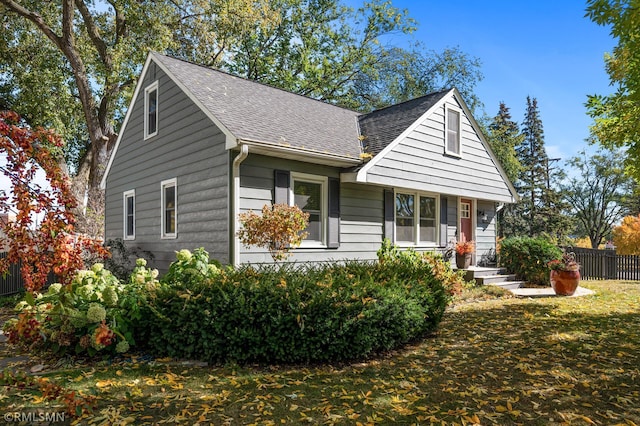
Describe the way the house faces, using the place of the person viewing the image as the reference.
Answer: facing the viewer and to the right of the viewer

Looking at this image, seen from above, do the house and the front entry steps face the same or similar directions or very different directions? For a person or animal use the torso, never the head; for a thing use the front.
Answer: same or similar directions

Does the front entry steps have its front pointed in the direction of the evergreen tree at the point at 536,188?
no

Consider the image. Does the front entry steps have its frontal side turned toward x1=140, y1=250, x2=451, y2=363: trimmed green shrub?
no

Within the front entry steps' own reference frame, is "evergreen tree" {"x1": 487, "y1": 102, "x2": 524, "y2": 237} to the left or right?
on its left

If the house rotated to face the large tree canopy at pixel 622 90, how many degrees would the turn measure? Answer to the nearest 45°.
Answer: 0° — it already faces it

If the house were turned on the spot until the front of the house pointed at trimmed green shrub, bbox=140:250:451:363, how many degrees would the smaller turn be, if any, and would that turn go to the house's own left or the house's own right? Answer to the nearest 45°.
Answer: approximately 45° to the house's own right

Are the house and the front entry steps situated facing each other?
no

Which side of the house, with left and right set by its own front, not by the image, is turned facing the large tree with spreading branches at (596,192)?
left

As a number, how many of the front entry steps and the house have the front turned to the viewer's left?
0

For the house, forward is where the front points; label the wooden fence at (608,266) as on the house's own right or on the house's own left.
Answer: on the house's own left

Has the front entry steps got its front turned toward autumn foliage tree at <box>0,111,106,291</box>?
no

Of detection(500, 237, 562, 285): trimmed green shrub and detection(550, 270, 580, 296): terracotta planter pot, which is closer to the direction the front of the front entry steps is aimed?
the terracotta planter pot

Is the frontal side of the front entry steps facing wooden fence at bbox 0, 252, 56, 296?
no
